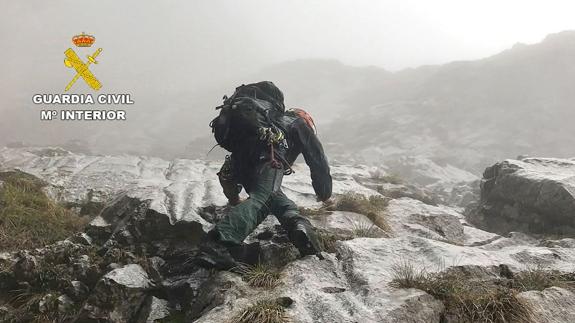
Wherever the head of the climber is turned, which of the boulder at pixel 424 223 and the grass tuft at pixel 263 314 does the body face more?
the boulder

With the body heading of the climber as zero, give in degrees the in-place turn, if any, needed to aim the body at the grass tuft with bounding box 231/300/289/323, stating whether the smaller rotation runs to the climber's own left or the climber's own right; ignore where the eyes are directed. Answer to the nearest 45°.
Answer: approximately 135° to the climber's own right

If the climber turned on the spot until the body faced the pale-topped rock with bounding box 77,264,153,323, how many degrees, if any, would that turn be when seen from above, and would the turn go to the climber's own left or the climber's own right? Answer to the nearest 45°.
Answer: approximately 180°

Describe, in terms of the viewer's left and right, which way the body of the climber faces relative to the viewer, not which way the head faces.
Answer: facing away from the viewer and to the right of the viewer

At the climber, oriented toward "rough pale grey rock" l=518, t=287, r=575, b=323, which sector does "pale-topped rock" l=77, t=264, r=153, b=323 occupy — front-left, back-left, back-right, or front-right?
back-right

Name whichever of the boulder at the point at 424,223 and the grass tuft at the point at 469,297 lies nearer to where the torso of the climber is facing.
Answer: the boulder
